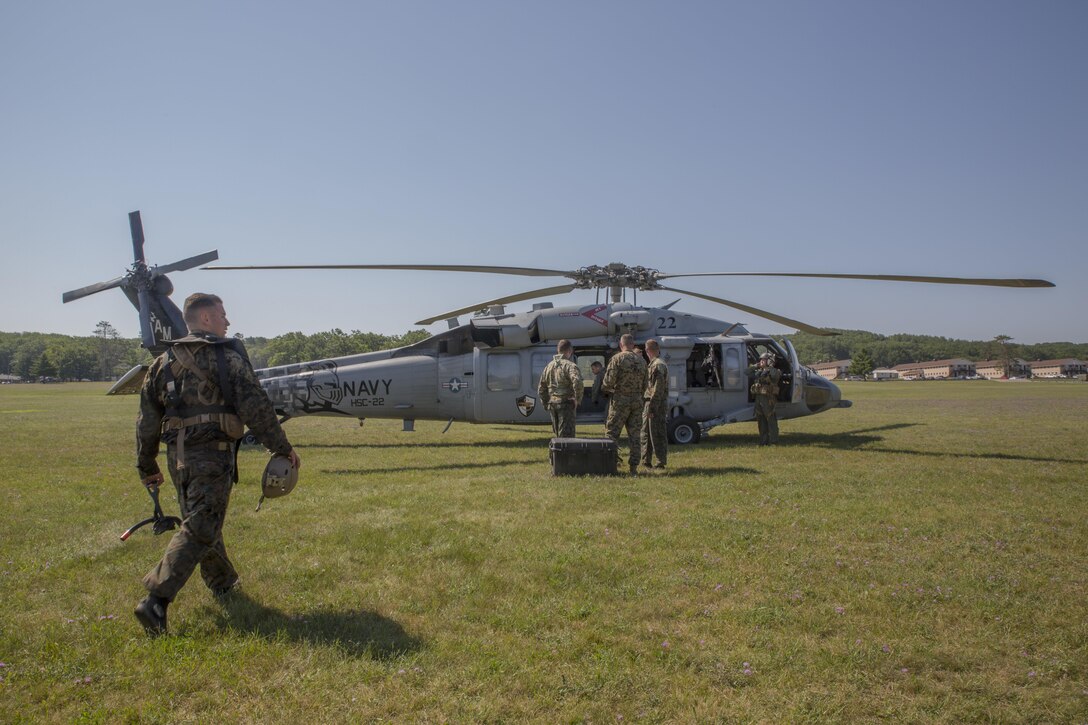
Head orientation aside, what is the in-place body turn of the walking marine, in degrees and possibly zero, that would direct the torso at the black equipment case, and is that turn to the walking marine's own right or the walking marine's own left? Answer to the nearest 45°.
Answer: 0° — they already face it

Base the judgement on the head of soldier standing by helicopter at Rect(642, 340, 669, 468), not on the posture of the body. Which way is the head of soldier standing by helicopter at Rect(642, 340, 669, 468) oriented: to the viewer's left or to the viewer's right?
to the viewer's left

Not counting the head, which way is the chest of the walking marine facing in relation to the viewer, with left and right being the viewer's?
facing away from the viewer and to the right of the viewer

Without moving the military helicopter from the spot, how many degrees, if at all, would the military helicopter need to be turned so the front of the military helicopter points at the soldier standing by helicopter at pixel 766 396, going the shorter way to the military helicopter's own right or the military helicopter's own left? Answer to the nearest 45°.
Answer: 0° — it already faces them

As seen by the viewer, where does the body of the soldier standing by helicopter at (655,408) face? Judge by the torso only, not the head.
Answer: to the viewer's left

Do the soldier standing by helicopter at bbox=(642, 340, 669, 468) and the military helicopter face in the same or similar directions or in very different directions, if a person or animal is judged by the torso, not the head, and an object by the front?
very different directions

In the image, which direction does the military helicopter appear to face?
to the viewer's right

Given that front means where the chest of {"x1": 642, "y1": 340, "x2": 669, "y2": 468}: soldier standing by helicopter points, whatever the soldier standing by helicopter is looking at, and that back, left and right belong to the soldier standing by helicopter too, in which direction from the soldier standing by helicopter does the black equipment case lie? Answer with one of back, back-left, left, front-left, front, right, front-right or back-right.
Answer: front-left
